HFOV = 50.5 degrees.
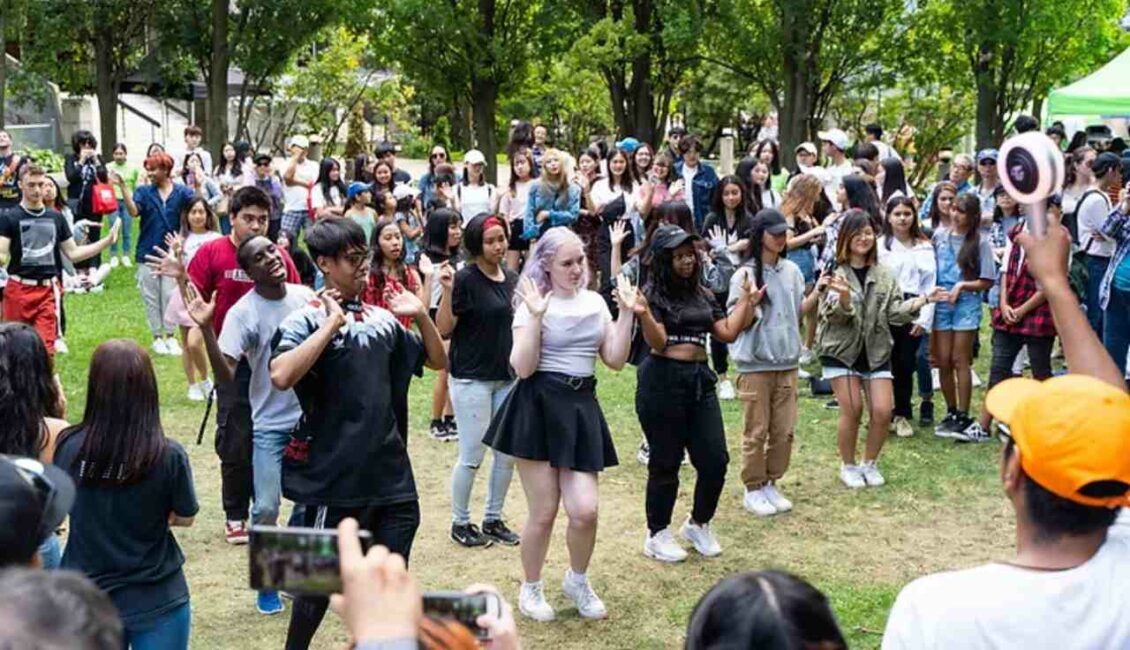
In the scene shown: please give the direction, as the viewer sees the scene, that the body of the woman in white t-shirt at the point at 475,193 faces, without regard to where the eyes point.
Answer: toward the camera

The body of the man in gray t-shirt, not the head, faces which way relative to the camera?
toward the camera

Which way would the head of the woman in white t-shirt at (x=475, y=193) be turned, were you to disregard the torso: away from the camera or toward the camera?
toward the camera

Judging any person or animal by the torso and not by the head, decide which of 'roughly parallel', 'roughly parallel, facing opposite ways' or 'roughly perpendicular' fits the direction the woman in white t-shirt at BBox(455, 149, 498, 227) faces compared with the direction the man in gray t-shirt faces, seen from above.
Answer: roughly parallel

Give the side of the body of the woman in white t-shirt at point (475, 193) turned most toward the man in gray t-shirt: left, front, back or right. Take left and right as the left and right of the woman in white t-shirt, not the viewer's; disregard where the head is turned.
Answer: front

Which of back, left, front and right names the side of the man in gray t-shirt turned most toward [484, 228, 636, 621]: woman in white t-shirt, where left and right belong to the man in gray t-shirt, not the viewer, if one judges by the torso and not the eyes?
left

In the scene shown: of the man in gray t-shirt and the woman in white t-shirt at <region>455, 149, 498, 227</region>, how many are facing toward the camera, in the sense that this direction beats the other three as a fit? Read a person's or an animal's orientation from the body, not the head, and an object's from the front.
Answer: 2

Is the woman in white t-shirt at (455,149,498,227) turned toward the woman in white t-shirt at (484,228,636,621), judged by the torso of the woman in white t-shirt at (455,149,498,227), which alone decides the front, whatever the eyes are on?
yes
